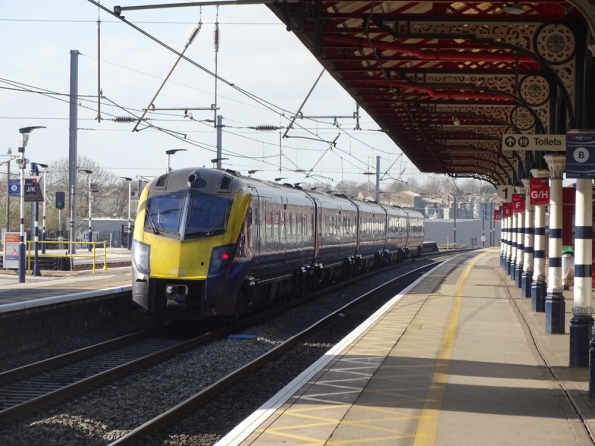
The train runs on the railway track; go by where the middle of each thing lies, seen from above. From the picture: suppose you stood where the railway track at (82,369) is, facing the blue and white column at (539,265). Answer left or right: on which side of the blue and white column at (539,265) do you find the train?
left

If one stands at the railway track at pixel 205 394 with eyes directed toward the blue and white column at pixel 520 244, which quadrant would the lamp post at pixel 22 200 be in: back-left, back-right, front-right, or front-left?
front-left

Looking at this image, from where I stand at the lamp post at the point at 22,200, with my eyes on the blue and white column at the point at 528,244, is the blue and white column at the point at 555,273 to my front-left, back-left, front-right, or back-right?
front-right

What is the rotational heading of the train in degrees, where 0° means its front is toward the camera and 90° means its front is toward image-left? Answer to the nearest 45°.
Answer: approximately 45°

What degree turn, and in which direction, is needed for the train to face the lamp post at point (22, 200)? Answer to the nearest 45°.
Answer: approximately 90° to its right
